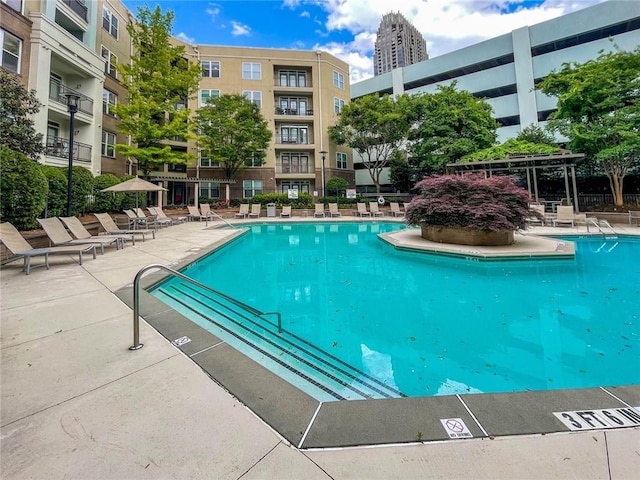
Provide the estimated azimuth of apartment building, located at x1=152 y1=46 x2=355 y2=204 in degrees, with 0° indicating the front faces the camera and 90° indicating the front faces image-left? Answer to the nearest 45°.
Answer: approximately 0°

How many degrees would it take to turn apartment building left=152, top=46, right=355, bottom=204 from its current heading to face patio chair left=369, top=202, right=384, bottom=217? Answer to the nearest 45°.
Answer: approximately 45° to its left

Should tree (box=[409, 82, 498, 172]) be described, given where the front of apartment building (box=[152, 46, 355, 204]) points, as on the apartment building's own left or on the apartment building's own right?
on the apartment building's own left

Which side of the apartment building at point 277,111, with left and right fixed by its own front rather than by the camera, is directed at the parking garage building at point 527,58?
left

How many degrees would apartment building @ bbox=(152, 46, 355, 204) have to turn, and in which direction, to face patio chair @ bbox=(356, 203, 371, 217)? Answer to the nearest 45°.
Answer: approximately 45° to its left

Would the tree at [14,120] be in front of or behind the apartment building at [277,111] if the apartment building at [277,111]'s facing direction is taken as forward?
in front

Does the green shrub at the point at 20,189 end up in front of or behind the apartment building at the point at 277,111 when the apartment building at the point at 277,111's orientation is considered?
in front
